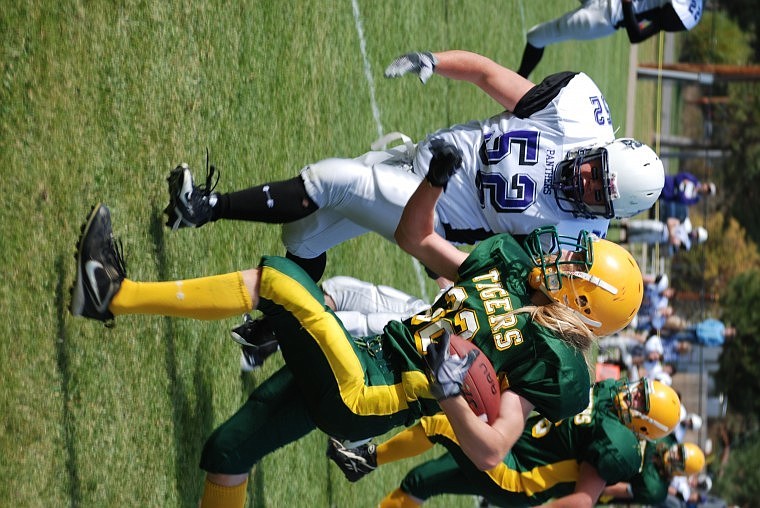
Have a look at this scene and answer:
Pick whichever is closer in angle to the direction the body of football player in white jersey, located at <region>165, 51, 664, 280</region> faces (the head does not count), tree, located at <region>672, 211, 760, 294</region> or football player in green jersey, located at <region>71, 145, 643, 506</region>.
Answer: the football player in green jersey

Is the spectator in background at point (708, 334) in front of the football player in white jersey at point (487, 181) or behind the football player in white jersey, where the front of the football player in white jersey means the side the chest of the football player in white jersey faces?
behind

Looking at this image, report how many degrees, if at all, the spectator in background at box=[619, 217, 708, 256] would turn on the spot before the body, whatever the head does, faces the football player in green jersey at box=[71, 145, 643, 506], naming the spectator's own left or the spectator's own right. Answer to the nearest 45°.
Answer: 0° — they already face them

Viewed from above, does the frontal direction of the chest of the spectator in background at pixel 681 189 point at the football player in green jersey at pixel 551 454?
yes

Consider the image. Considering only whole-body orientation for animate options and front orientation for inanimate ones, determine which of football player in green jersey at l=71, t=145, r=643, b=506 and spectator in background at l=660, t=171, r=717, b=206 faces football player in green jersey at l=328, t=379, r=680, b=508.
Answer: the spectator in background
